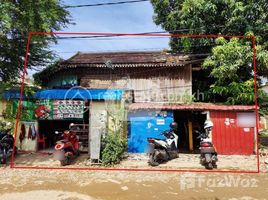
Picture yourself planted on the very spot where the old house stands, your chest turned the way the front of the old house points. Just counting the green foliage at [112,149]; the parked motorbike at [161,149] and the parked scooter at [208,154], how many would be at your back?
0

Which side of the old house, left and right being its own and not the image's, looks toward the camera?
front

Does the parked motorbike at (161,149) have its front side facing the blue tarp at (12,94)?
no

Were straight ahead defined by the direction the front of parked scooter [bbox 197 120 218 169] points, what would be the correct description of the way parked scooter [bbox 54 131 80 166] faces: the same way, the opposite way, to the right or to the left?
the same way

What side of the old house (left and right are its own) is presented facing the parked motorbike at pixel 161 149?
front

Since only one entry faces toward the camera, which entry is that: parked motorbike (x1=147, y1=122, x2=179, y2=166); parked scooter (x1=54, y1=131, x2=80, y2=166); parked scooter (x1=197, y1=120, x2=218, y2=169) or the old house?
the old house
